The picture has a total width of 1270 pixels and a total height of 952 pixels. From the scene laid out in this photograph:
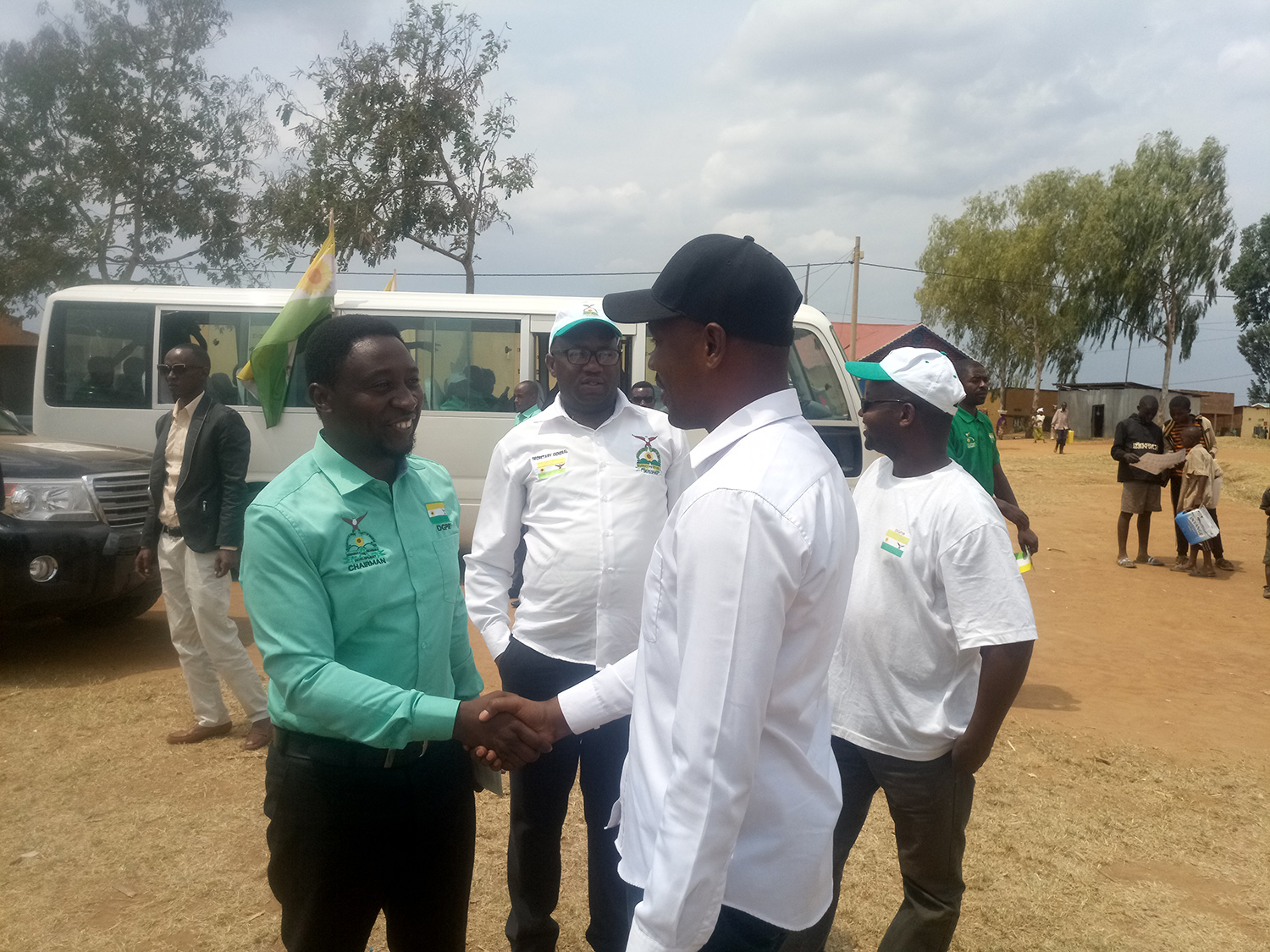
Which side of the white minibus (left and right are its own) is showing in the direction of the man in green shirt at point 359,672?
right

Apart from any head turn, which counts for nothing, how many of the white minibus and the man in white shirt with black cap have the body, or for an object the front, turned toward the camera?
0

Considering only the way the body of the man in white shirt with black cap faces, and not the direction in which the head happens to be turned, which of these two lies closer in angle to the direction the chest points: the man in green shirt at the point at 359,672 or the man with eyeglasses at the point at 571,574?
the man in green shirt

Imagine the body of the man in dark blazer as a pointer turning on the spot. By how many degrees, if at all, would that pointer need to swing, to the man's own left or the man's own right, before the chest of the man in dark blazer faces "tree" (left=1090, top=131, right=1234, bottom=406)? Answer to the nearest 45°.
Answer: approximately 180°

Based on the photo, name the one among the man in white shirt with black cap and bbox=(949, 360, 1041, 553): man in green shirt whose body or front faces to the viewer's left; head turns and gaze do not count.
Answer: the man in white shirt with black cap

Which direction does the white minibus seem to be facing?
to the viewer's right

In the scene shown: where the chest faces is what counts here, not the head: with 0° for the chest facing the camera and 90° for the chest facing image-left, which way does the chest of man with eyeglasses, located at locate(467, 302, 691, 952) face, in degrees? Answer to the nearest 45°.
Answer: approximately 0°

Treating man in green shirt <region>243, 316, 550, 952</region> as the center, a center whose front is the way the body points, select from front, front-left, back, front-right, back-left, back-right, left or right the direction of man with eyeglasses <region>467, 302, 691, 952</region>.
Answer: left

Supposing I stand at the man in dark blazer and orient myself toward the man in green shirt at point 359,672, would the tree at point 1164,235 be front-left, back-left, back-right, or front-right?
back-left

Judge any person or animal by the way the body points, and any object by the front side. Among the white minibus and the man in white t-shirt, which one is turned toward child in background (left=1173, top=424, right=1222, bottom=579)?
the white minibus

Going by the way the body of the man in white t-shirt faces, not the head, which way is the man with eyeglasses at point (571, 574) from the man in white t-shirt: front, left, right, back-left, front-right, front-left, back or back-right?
front-right
